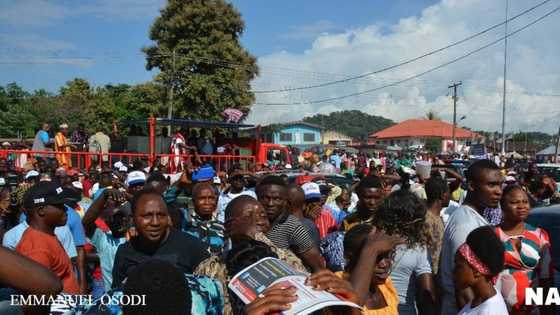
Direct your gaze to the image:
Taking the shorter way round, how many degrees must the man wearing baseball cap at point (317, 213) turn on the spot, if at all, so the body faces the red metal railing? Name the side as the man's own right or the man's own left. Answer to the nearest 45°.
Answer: approximately 90° to the man's own right

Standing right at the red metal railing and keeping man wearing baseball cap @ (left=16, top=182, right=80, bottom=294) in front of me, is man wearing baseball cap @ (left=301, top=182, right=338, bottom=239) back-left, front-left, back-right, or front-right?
front-left

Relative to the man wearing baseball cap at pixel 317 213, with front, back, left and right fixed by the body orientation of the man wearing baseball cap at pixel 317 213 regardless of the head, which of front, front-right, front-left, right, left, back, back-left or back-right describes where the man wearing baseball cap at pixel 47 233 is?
front

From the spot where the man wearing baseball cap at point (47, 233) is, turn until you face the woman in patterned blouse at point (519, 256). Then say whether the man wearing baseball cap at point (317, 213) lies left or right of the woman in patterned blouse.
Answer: left

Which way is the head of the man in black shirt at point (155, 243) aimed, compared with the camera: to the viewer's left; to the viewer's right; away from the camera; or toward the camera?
toward the camera

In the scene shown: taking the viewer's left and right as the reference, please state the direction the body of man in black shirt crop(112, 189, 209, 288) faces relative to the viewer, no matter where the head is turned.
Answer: facing the viewer

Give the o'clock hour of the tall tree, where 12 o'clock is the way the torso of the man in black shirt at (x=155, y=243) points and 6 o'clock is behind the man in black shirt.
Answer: The tall tree is roughly at 6 o'clock from the man in black shirt.

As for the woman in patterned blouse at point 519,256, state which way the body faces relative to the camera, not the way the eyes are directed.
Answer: toward the camera

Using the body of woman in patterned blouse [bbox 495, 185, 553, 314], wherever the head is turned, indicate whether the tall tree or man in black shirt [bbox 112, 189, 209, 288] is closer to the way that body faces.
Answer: the man in black shirt

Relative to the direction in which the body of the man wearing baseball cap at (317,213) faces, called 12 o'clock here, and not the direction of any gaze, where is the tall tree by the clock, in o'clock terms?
The tall tree is roughly at 4 o'clock from the man wearing baseball cap.
